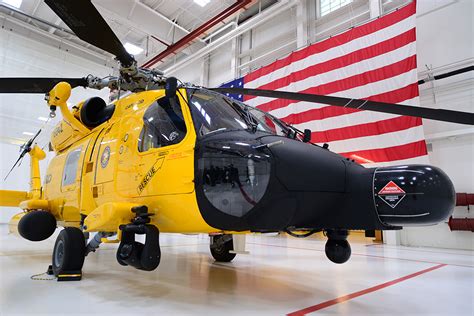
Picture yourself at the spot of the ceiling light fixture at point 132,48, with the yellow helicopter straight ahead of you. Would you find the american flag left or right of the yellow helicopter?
left

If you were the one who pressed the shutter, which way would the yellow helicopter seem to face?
facing the viewer and to the right of the viewer

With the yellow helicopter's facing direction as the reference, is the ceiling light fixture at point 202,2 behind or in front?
behind

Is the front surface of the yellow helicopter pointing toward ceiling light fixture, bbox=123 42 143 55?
no

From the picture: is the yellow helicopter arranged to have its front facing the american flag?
no
